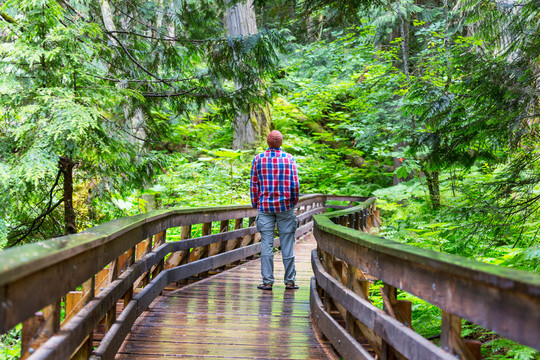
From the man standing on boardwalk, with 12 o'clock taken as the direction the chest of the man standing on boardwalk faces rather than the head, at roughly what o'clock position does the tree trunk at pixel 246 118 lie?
The tree trunk is roughly at 12 o'clock from the man standing on boardwalk.

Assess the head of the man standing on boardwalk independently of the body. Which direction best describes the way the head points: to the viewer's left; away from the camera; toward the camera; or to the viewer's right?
away from the camera

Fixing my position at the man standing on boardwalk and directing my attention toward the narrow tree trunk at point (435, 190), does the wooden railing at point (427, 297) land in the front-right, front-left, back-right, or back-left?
back-right

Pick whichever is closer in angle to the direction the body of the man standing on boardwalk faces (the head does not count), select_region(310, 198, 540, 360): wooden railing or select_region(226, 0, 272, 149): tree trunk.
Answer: the tree trunk

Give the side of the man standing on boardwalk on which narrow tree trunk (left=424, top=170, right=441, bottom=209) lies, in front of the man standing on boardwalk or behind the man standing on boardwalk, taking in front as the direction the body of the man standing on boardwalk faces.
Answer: in front

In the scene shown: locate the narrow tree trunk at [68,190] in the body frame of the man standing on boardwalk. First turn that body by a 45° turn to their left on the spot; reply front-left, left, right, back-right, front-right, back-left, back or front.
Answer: front-left

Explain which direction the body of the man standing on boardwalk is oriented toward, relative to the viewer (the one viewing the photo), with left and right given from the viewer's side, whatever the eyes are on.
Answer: facing away from the viewer

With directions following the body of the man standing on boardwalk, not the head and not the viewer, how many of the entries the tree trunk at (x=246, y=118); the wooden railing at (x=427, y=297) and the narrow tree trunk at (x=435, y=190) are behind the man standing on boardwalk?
1

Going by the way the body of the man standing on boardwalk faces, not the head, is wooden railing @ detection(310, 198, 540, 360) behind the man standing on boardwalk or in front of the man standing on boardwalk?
behind
